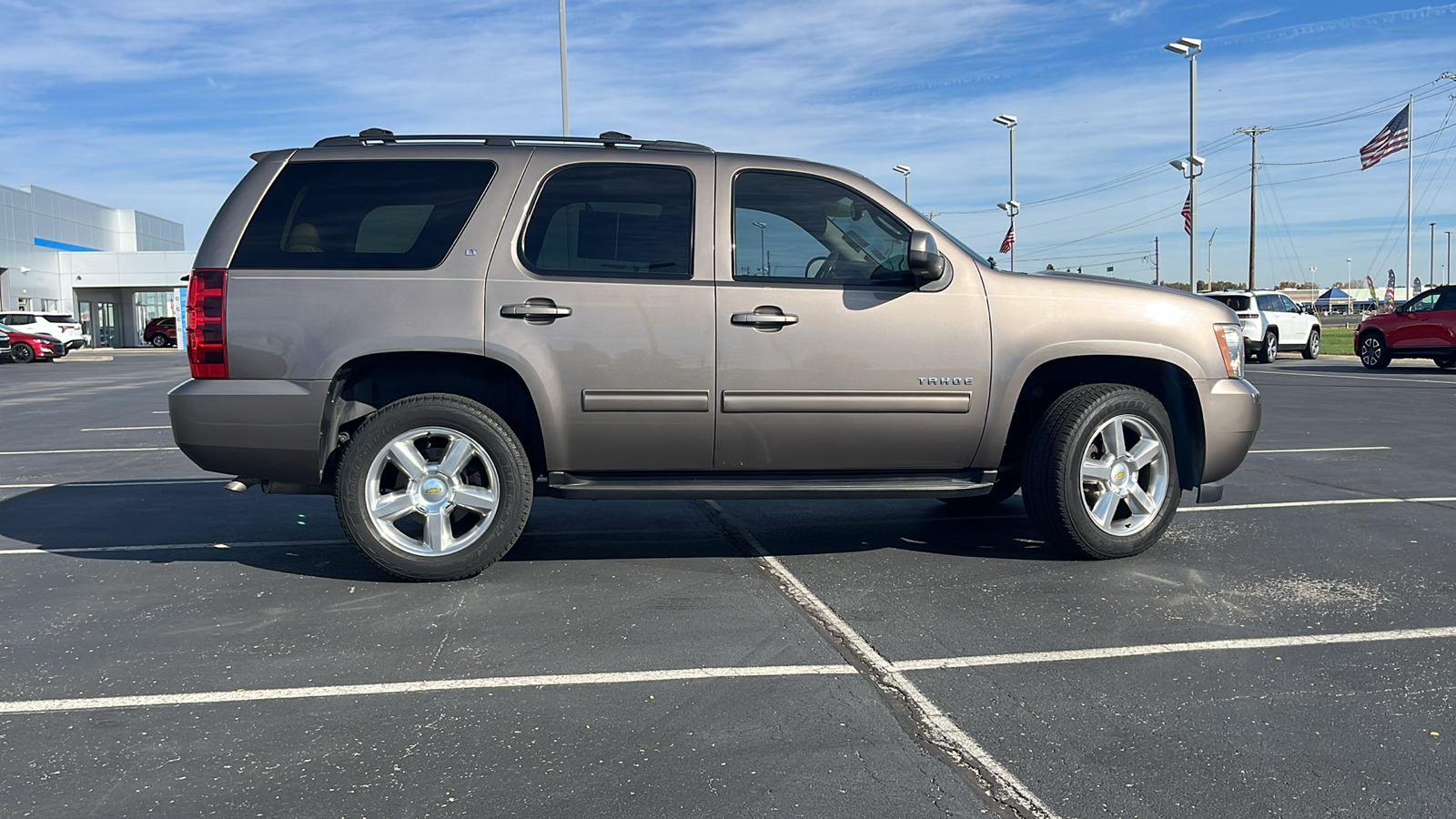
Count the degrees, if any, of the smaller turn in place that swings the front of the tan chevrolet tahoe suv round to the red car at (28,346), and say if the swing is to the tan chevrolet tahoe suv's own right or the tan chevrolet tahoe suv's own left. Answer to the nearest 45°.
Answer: approximately 135° to the tan chevrolet tahoe suv's own left

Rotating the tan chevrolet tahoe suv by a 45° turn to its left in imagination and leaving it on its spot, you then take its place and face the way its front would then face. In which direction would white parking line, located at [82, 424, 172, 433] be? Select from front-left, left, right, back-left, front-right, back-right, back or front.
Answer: left

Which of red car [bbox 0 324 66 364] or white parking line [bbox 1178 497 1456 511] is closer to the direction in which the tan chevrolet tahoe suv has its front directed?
the white parking line

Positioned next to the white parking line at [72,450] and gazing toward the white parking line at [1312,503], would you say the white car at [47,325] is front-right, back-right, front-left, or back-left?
back-left

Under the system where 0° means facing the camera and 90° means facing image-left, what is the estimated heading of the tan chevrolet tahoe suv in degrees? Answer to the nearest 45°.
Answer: approximately 270°
